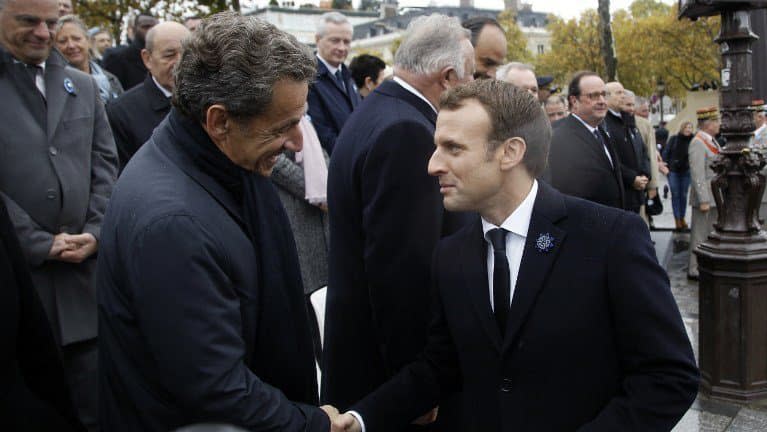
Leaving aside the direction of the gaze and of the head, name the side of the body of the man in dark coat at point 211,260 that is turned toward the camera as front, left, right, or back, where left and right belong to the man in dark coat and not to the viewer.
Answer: right

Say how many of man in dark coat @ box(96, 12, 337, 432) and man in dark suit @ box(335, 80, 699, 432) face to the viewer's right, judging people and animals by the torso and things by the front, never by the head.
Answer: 1

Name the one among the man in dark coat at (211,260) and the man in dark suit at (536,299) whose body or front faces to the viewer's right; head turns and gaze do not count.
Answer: the man in dark coat at (211,260)

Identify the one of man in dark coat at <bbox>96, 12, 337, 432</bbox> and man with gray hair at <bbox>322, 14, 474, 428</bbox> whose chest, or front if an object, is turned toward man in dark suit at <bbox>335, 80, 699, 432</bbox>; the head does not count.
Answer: man in dark coat at <bbox>96, 12, 337, 432</bbox>

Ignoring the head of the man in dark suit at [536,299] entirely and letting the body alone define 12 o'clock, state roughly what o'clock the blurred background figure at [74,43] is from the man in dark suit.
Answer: The blurred background figure is roughly at 3 o'clock from the man in dark suit.

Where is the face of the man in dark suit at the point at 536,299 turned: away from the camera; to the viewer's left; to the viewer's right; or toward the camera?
to the viewer's left

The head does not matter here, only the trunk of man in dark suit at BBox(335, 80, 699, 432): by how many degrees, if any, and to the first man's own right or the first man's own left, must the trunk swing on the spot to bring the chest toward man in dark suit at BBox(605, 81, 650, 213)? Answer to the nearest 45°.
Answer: approximately 135° to the first man's own right

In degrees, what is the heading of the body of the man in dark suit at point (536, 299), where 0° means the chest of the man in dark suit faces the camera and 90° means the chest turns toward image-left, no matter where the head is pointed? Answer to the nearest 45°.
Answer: approximately 45°

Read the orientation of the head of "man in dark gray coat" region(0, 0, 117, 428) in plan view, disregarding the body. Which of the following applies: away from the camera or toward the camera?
toward the camera

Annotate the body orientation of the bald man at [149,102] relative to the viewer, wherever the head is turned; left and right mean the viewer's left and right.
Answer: facing the viewer and to the right of the viewer

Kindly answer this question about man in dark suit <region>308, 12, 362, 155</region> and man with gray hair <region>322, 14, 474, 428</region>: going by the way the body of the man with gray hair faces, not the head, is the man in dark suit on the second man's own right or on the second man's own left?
on the second man's own left
